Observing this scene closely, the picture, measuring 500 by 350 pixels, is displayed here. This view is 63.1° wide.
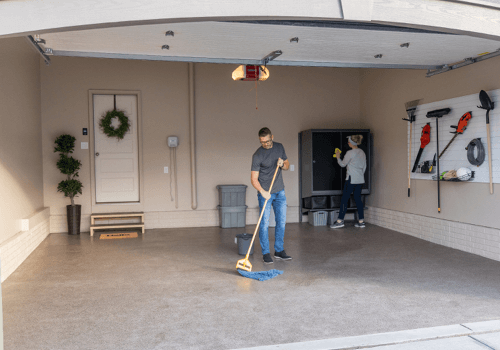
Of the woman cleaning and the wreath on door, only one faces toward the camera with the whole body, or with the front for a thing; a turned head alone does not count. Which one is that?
the wreath on door

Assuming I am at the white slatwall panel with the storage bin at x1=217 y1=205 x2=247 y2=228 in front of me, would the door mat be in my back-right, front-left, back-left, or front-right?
front-left

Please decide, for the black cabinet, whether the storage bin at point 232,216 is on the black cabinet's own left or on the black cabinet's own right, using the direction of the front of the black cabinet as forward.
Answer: on the black cabinet's own right

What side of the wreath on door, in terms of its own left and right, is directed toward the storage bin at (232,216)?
left

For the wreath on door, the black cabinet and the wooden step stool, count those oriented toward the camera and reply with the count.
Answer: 3

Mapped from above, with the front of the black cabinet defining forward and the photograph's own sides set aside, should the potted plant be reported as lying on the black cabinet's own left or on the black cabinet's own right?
on the black cabinet's own right

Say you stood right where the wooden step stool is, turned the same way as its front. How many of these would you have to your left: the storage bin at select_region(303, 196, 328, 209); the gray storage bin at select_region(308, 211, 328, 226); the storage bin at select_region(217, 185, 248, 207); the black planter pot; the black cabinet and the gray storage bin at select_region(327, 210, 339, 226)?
5

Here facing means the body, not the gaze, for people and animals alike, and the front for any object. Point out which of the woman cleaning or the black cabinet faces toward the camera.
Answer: the black cabinet

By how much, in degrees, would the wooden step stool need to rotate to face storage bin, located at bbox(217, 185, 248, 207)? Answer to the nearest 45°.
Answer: approximately 90° to its left

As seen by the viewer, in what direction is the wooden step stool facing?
toward the camera

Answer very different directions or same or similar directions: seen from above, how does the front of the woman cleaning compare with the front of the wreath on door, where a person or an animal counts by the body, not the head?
very different directions

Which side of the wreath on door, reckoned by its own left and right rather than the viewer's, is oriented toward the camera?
front

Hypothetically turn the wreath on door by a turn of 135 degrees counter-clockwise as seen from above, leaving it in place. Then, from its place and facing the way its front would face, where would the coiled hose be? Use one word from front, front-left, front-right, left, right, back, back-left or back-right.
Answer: right

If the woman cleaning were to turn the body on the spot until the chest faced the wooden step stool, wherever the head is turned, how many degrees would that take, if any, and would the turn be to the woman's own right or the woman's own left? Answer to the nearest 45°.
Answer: approximately 45° to the woman's own left

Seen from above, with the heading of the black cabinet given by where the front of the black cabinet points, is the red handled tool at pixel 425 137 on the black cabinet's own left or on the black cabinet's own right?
on the black cabinet's own left
